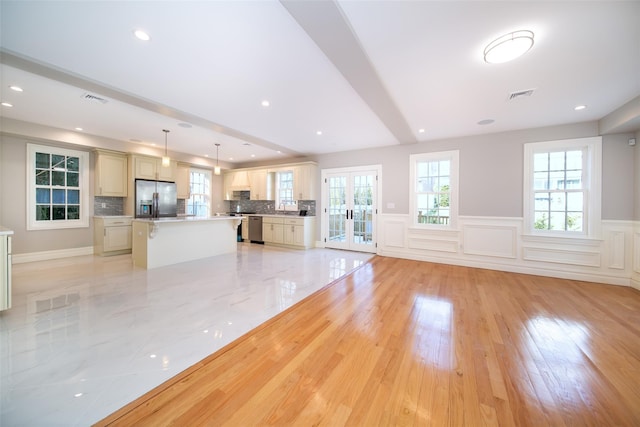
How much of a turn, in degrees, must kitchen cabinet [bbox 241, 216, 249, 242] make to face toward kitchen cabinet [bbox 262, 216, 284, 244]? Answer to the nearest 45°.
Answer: approximately 90° to its left

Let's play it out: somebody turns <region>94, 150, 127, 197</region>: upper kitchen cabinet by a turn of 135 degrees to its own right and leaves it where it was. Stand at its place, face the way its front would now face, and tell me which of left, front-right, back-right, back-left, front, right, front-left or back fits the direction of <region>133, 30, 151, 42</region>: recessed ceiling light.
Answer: left

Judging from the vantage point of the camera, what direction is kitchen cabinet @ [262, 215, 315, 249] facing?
facing the viewer and to the left of the viewer

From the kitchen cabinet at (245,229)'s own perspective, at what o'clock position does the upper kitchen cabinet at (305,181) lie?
The upper kitchen cabinet is roughly at 9 o'clock from the kitchen cabinet.

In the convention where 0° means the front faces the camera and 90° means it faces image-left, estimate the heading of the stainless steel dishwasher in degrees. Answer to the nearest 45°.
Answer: approximately 45°

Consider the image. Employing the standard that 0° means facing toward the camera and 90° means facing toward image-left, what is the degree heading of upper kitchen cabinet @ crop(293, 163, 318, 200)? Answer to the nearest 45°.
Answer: approximately 45°

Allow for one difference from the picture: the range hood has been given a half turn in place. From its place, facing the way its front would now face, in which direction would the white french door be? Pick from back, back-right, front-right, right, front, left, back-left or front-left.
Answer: right

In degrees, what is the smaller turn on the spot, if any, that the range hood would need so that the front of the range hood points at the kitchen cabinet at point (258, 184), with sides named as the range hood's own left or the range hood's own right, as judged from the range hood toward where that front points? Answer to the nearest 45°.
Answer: approximately 90° to the range hood's own left

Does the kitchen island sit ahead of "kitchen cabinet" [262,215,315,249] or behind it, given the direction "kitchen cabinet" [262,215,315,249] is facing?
ahead

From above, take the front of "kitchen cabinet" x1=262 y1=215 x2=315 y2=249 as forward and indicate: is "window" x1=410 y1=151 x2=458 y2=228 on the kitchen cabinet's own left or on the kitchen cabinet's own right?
on the kitchen cabinet's own left

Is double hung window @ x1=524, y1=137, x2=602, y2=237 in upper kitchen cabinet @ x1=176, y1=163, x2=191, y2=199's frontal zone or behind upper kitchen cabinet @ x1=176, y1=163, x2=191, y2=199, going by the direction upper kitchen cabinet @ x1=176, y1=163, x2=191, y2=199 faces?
frontal zone

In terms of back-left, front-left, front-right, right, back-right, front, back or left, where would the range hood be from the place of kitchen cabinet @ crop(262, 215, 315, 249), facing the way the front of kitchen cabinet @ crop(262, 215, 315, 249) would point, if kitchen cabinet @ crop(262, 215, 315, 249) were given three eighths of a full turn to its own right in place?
front-left

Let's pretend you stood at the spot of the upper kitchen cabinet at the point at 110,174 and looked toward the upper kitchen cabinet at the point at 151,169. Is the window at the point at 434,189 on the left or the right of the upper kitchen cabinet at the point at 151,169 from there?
right

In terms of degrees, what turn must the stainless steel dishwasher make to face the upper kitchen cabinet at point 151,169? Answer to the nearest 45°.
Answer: approximately 45° to its right
